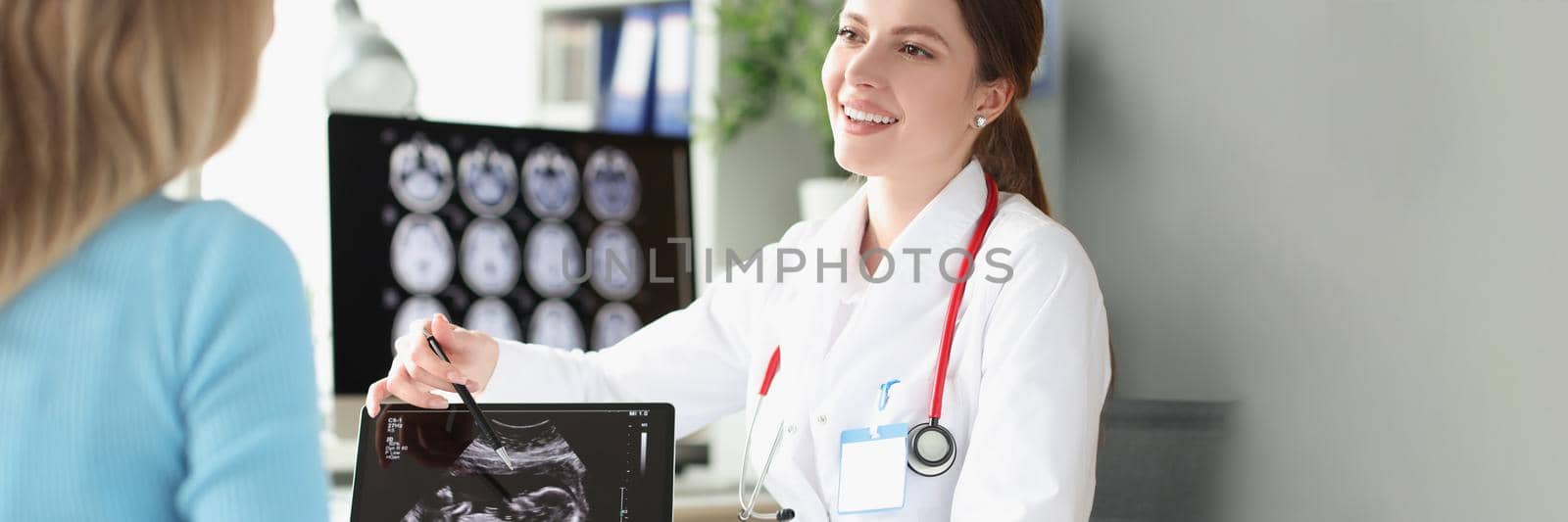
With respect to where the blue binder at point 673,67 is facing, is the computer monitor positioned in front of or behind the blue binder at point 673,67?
in front

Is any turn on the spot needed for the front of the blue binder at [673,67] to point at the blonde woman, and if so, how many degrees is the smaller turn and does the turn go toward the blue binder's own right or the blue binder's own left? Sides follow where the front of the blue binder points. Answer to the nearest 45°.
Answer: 0° — it already faces them

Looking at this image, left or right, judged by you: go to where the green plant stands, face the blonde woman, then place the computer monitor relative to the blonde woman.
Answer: right

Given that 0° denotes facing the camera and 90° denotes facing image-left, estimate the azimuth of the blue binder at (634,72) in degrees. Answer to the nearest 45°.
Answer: approximately 0°

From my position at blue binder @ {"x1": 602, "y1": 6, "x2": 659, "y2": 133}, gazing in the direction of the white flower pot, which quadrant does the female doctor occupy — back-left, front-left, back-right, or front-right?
front-right

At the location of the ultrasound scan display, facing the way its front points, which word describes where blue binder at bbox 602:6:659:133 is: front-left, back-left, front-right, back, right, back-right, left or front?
back

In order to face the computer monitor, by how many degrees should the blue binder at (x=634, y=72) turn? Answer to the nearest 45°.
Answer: approximately 45° to its right

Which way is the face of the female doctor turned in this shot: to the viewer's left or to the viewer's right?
to the viewer's left

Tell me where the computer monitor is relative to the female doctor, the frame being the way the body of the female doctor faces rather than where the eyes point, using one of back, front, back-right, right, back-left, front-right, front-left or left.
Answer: right

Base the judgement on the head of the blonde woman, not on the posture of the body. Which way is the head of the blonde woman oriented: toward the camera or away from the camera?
away from the camera

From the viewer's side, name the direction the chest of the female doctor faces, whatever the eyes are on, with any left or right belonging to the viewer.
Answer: facing the viewer and to the left of the viewer

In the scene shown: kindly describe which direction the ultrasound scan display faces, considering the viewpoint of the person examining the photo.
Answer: facing the viewer

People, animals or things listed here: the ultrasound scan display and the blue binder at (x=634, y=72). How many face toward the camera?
2

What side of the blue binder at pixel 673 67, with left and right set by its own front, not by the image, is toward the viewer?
front

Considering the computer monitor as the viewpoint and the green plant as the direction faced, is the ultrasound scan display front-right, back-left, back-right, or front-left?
back-right

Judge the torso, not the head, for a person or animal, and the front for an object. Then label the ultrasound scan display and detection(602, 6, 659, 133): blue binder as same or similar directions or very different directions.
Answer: same or similar directions
